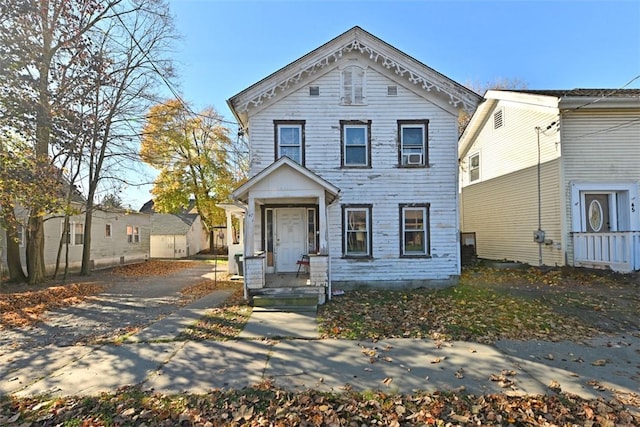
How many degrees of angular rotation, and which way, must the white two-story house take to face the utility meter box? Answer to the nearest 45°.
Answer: approximately 135° to its left

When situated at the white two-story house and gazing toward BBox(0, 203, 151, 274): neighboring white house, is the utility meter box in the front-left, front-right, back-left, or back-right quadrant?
back-right

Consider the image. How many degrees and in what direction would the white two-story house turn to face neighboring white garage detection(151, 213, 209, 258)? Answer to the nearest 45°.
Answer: approximately 135° to its right

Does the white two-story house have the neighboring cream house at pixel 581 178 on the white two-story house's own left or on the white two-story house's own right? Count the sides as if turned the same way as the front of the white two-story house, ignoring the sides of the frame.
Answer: on the white two-story house's own left

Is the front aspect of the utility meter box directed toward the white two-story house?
yes

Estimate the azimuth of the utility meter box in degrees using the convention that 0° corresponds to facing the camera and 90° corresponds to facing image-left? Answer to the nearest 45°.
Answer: approximately 45°

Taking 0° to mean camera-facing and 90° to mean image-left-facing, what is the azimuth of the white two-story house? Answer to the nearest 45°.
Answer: approximately 0°
